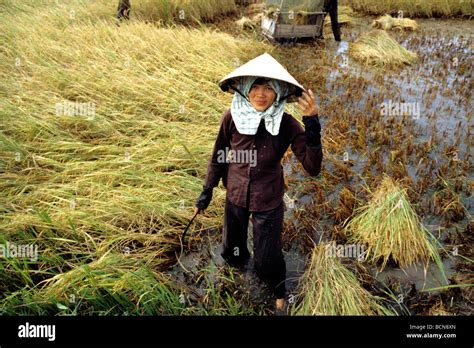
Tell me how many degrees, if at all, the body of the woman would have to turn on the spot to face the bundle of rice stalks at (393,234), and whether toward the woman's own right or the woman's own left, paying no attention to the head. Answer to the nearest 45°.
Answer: approximately 135° to the woman's own left

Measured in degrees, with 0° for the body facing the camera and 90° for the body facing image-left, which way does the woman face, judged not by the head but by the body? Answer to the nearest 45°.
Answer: approximately 0°

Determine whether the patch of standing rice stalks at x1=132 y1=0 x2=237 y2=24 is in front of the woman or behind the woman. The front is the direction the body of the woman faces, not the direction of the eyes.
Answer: behind

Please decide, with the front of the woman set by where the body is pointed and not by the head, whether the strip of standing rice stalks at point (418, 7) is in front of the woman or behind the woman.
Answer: behind
